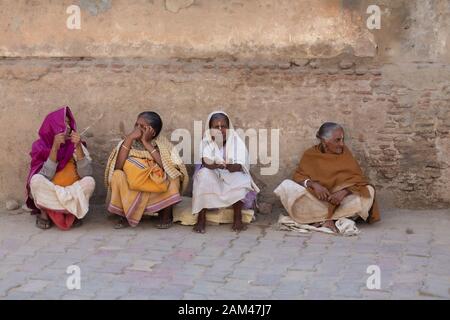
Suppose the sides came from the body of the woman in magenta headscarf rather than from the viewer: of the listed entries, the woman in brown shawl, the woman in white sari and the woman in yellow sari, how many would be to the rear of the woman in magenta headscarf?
0

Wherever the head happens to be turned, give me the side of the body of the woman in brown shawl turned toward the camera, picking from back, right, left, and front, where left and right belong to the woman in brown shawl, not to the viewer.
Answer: front

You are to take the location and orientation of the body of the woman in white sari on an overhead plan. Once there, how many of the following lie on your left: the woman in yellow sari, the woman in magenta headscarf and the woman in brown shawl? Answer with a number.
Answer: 1

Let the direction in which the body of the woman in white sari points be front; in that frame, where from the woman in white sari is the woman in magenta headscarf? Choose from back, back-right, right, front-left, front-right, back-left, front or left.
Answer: right

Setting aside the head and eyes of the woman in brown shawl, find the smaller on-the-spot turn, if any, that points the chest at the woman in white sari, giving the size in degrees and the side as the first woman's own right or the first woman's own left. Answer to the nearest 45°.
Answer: approximately 90° to the first woman's own right

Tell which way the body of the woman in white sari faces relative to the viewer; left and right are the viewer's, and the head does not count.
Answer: facing the viewer

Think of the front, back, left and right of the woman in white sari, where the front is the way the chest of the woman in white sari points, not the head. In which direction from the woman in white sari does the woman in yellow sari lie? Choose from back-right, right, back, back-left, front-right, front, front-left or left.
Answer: right

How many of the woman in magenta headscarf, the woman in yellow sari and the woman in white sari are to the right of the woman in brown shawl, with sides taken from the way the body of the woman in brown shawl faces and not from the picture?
3

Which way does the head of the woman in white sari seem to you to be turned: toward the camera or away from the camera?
toward the camera

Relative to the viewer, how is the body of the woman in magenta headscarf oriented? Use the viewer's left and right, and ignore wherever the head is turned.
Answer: facing the viewer and to the right of the viewer

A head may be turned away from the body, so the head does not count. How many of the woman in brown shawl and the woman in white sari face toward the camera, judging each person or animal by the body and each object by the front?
2

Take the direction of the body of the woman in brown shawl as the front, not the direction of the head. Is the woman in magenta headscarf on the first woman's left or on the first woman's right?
on the first woman's right
